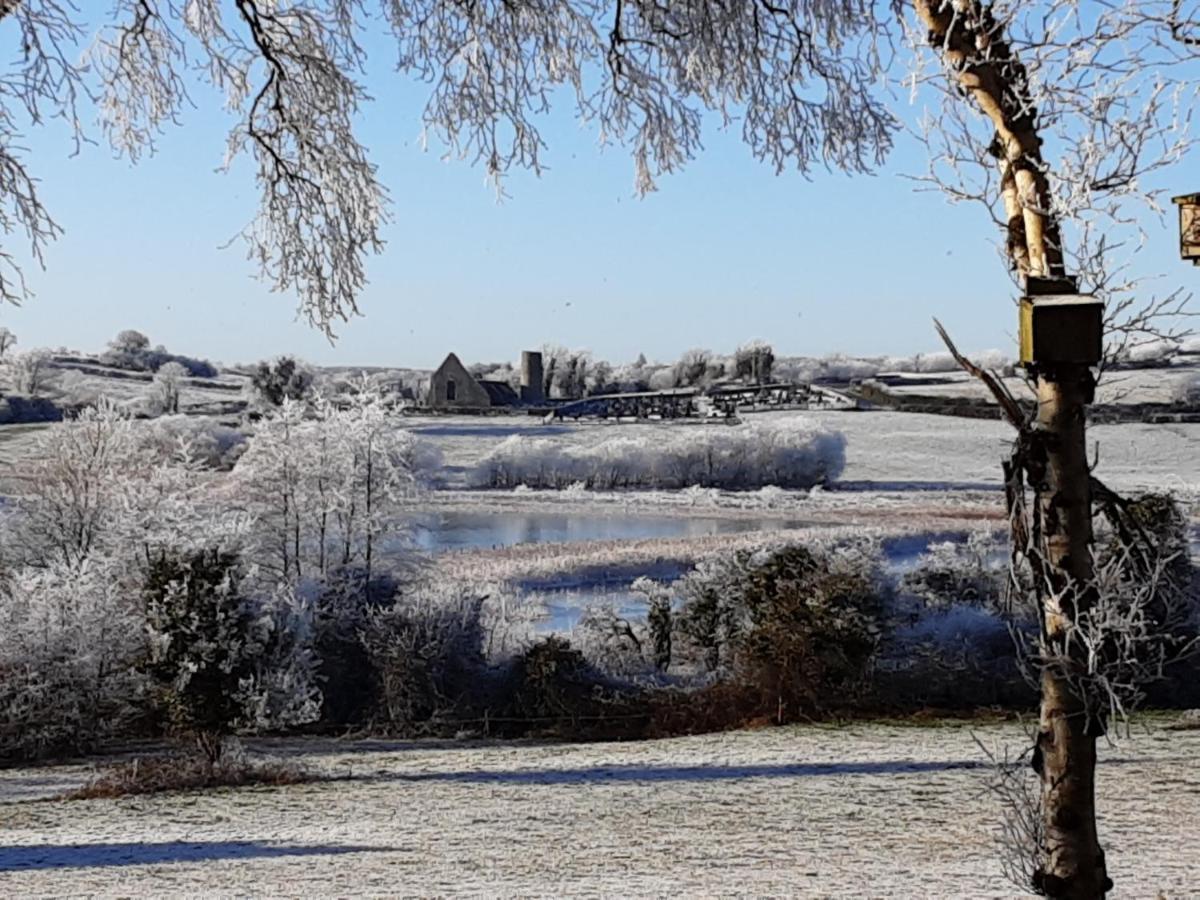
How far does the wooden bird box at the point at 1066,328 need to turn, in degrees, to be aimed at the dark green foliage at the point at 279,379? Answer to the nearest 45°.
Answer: approximately 135° to its right

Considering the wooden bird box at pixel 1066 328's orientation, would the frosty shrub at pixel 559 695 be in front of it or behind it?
behind

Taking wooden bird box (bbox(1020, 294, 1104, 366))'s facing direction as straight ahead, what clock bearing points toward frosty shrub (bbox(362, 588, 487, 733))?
The frosty shrub is roughly at 5 o'clock from the wooden bird box.

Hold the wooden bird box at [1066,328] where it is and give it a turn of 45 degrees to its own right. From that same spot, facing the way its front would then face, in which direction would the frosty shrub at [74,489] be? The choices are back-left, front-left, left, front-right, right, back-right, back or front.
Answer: right

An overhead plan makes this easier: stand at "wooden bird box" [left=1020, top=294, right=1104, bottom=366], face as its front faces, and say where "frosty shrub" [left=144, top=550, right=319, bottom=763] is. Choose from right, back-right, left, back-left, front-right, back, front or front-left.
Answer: back-right

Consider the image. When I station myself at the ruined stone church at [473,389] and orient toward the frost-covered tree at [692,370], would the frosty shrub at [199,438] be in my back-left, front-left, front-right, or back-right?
back-right

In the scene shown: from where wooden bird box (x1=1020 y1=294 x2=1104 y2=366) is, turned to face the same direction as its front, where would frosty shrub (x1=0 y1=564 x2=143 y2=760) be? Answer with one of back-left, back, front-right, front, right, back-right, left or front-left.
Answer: back-right

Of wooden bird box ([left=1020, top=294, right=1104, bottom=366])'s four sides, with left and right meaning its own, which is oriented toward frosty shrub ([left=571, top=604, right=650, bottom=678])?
back

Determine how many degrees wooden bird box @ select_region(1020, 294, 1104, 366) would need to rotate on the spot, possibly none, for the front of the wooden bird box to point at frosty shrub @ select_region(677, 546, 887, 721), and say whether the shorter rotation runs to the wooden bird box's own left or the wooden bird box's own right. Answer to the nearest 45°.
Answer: approximately 180°

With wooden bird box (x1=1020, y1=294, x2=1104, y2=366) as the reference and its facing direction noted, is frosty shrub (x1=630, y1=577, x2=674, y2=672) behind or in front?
behind

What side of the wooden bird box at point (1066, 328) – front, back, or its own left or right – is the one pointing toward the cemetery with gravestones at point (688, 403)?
back
